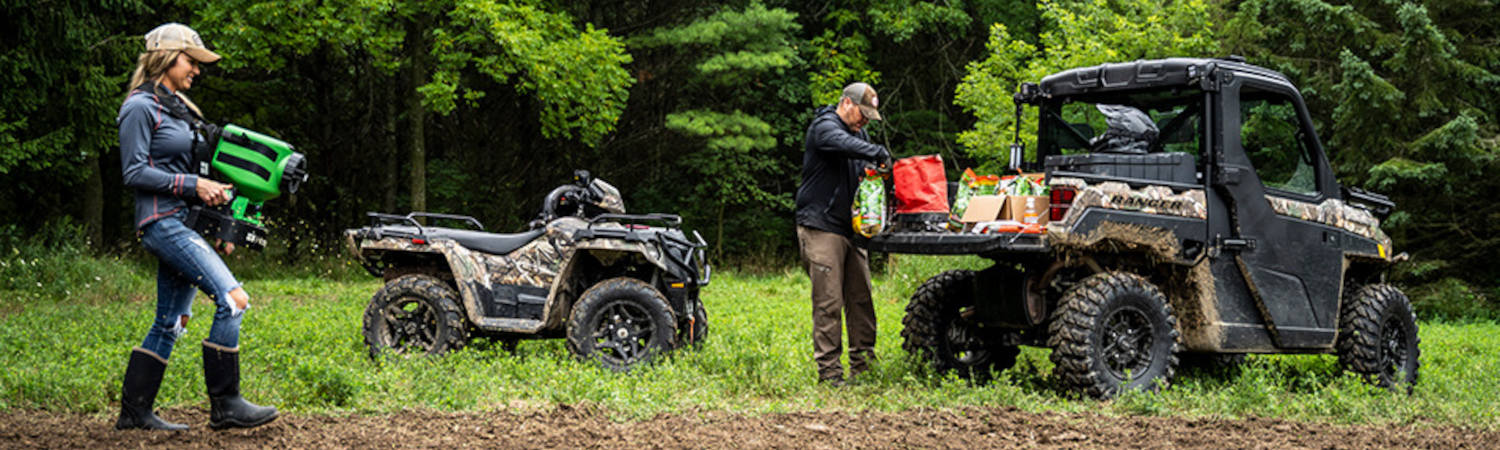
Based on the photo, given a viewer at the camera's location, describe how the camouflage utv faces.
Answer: facing away from the viewer and to the right of the viewer

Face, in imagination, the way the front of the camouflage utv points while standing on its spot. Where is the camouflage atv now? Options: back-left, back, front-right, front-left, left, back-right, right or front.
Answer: back-left

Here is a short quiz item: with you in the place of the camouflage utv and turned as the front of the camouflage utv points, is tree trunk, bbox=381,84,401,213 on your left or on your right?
on your left

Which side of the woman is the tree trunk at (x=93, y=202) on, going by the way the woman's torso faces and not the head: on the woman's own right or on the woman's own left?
on the woman's own left

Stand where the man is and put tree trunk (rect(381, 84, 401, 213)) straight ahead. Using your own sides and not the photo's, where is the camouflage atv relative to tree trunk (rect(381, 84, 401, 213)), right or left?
left

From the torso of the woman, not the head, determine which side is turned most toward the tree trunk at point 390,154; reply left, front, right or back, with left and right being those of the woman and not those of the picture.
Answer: left

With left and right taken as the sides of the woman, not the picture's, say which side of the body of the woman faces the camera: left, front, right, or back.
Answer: right

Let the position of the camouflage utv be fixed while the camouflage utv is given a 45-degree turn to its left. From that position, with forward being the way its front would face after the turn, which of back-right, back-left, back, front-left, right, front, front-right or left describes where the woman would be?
back-left

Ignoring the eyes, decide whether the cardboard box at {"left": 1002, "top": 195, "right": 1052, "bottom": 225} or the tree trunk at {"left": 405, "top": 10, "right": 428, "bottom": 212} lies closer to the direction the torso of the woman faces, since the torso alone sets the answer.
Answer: the cardboard box

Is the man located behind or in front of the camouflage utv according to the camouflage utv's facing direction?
behind

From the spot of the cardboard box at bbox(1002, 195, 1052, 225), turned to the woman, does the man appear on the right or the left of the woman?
right
